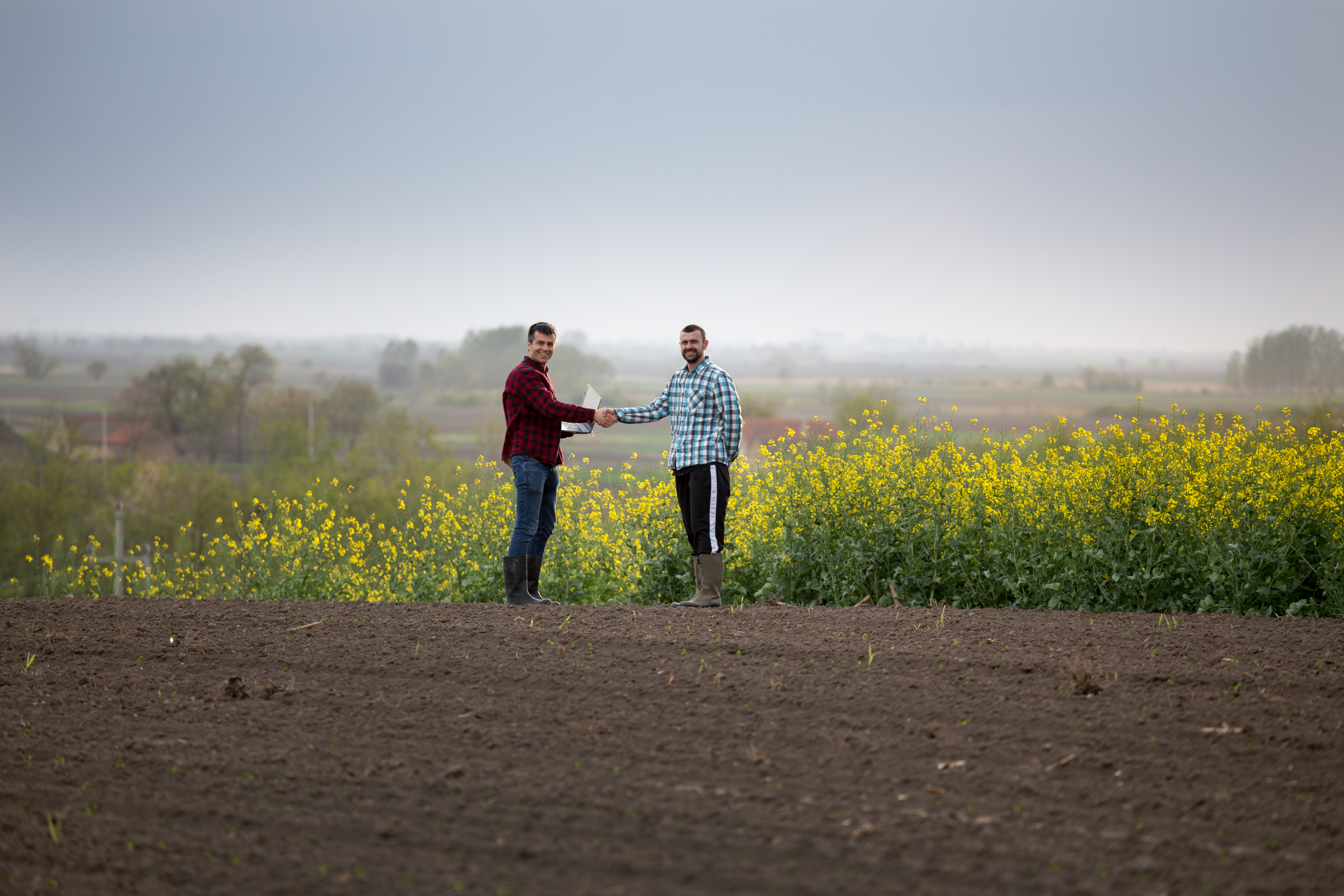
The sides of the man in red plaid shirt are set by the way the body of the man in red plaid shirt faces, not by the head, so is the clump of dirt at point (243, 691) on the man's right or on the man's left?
on the man's right

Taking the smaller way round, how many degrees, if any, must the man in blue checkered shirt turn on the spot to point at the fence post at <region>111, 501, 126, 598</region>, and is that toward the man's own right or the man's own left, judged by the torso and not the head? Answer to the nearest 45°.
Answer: approximately 90° to the man's own right

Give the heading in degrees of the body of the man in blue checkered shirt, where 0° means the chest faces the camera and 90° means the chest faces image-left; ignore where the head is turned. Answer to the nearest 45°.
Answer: approximately 45°

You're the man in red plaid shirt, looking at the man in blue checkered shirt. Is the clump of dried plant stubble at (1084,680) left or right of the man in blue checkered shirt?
right

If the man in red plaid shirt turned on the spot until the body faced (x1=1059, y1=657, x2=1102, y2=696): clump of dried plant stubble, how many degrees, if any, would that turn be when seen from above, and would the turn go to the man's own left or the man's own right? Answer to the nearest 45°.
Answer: approximately 45° to the man's own right

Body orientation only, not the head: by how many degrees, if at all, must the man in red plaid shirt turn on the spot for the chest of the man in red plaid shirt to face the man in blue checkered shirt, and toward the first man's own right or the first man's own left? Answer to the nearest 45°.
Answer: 0° — they already face them

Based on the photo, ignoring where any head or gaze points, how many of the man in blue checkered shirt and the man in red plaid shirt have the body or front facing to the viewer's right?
1

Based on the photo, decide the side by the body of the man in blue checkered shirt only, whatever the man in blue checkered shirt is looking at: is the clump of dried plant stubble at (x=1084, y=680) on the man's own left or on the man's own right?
on the man's own left

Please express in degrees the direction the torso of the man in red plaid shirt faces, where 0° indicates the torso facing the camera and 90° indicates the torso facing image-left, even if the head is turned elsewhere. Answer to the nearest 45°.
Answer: approximately 270°
